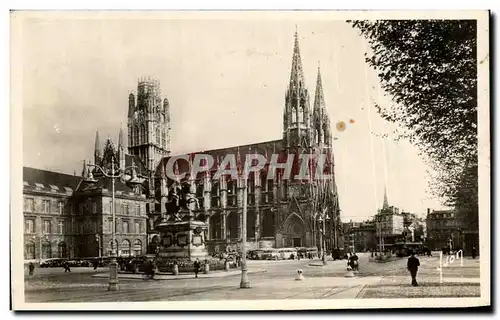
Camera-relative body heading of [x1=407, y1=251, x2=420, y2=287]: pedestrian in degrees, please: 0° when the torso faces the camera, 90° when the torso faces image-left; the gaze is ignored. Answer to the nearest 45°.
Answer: approximately 180°

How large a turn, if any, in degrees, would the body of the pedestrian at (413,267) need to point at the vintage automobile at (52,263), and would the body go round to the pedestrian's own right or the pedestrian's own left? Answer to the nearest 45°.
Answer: approximately 90° to the pedestrian's own left

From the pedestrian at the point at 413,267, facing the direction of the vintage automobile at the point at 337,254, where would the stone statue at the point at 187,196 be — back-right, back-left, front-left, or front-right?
front-left

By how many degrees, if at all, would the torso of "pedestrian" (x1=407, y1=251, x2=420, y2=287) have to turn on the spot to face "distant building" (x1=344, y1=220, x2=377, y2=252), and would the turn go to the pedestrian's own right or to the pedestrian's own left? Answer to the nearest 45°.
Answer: approximately 45° to the pedestrian's own left

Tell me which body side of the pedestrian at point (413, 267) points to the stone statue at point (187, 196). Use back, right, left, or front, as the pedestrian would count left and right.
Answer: left
